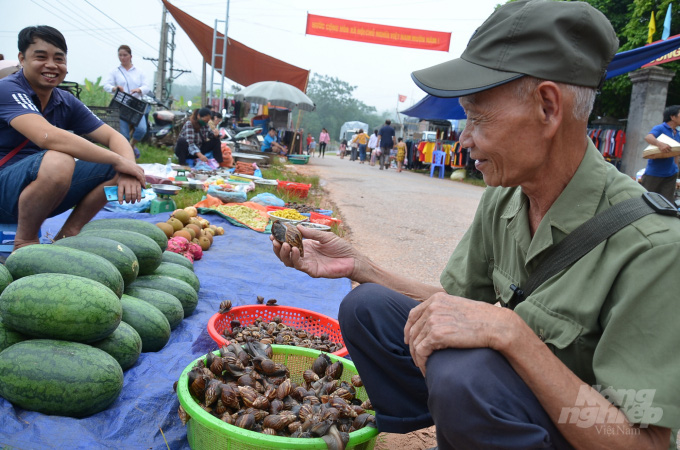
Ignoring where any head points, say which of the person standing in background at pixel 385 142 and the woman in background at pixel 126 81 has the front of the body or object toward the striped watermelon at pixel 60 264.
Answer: the woman in background

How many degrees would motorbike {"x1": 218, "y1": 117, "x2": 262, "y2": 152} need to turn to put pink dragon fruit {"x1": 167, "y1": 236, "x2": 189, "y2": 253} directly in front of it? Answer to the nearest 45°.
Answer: approximately 90° to its left

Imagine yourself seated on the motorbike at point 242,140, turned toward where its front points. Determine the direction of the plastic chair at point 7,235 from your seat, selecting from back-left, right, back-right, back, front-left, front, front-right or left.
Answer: left

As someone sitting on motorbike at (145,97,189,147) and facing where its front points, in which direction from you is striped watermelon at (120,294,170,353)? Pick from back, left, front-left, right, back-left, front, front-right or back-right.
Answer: front-left

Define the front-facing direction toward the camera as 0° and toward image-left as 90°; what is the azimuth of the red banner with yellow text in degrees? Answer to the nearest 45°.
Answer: approximately 0°

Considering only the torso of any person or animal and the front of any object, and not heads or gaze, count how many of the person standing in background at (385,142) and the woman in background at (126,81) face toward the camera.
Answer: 1

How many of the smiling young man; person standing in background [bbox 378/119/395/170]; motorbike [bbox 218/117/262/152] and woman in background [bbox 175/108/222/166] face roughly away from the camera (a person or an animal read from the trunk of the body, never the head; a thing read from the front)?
1

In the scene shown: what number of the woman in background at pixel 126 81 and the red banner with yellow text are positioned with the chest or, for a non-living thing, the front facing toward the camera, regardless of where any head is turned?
2

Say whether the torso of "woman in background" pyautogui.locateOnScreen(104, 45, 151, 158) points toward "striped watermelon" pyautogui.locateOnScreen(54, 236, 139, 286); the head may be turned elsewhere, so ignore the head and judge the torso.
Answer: yes

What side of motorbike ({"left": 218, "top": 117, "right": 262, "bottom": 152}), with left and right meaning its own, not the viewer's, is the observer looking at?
left

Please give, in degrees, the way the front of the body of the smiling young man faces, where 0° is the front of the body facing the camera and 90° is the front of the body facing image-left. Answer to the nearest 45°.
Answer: approximately 315°

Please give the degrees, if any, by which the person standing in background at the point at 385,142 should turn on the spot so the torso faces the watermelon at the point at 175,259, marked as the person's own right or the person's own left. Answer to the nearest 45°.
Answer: approximately 180°

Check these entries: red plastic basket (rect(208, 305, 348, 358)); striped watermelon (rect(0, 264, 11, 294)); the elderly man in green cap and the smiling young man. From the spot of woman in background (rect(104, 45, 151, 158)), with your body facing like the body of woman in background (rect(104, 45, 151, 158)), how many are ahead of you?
4

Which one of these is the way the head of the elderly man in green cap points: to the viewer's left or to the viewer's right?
to the viewer's left

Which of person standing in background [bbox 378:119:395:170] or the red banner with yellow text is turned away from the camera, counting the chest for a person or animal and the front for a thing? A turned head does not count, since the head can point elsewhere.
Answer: the person standing in background

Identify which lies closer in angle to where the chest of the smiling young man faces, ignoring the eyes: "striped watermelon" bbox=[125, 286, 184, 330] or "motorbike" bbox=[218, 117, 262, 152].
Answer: the striped watermelon

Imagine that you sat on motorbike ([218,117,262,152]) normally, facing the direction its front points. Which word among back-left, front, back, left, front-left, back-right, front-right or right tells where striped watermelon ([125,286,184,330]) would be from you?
left
